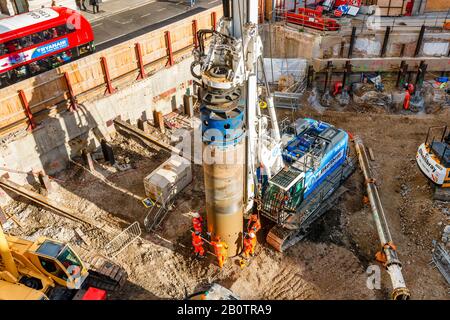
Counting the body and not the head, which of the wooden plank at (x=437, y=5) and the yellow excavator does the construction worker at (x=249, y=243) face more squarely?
the yellow excavator

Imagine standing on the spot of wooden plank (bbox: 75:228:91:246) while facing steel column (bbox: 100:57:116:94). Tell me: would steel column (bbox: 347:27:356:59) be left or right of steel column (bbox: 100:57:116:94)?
right

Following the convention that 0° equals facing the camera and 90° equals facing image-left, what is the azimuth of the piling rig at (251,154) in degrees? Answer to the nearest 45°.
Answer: approximately 45°

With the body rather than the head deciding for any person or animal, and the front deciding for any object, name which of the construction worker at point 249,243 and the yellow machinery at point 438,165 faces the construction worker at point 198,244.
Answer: the construction worker at point 249,243

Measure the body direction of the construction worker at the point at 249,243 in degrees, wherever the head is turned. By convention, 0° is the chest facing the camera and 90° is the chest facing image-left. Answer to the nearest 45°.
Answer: approximately 90°

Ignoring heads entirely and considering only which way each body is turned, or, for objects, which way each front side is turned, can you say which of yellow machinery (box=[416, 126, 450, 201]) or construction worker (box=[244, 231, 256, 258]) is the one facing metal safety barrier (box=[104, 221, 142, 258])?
the construction worker

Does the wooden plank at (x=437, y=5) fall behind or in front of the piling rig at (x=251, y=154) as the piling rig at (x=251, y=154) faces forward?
behind

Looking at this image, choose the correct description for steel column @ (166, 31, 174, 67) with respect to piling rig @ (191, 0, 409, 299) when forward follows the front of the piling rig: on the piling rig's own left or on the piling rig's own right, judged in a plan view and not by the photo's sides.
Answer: on the piling rig's own right
